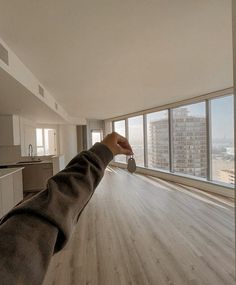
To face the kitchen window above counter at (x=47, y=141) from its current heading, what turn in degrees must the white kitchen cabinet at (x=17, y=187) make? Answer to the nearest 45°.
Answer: approximately 135° to its left

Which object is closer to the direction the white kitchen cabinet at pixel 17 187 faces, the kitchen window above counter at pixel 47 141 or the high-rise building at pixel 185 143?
the high-rise building

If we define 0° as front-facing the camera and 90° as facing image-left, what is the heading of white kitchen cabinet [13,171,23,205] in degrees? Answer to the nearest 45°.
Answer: approximately 315°

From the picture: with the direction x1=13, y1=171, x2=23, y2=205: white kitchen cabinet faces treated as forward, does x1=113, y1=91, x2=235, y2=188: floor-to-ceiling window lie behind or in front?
in front
